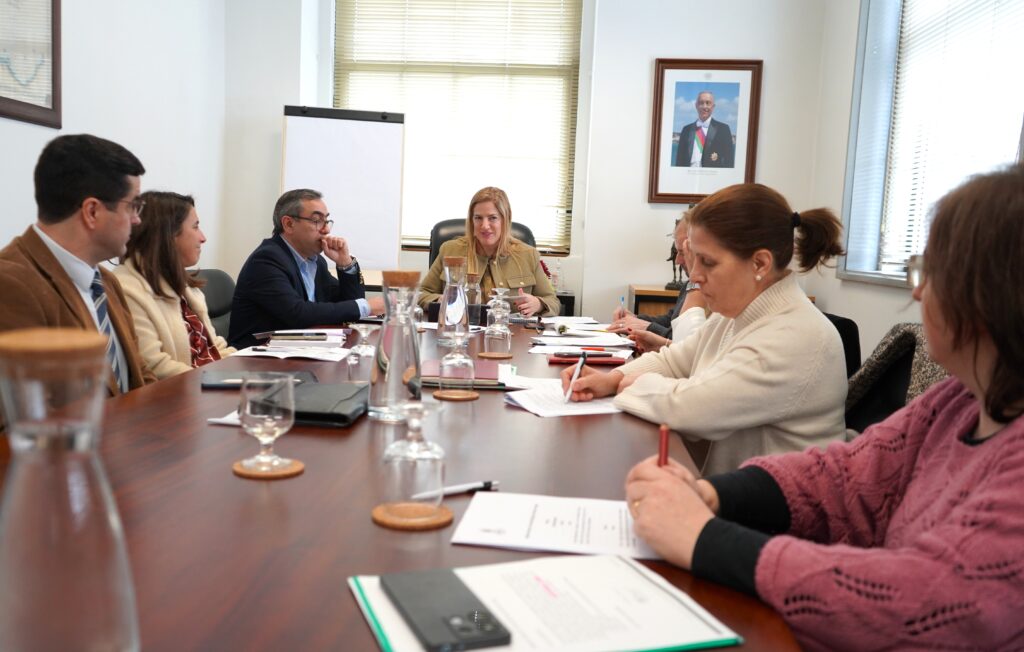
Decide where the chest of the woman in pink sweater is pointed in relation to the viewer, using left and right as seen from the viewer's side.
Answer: facing to the left of the viewer

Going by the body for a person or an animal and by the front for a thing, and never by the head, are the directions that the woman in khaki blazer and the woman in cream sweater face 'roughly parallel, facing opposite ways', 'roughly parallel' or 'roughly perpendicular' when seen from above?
roughly perpendicular

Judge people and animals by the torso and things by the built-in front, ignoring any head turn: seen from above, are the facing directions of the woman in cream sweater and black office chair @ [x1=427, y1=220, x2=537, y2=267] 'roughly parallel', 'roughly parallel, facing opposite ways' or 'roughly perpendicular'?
roughly perpendicular

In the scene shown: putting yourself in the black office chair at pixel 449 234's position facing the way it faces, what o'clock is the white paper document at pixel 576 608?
The white paper document is roughly at 12 o'clock from the black office chair.

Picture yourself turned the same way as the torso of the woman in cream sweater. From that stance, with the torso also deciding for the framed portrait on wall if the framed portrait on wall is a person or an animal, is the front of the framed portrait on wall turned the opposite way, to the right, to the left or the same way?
to the left

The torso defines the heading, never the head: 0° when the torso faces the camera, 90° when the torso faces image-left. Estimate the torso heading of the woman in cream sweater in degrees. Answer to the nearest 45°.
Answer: approximately 90°

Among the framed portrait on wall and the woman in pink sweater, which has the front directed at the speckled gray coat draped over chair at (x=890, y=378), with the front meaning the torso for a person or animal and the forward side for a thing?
the framed portrait on wall

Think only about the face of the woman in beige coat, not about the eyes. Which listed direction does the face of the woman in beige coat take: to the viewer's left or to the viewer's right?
to the viewer's right
